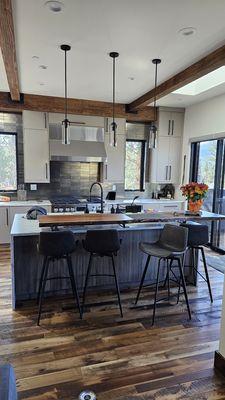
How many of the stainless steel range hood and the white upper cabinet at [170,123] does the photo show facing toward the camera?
2

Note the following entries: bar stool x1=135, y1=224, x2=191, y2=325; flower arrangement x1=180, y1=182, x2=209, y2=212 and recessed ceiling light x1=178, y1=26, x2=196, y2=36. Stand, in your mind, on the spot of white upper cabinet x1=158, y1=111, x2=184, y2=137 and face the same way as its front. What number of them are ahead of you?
3

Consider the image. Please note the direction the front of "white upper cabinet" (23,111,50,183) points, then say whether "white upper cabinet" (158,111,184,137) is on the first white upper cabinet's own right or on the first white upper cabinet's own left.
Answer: on the first white upper cabinet's own left

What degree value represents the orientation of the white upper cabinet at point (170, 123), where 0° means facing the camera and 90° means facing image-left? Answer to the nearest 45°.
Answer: approximately 0°

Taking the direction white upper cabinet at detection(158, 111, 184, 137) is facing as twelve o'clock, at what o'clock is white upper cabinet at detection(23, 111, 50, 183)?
white upper cabinet at detection(23, 111, 50, 183) is roughly at 2 o'clock from white upper cabinet at detection(158, 111, 184, 137).

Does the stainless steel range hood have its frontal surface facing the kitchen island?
yes

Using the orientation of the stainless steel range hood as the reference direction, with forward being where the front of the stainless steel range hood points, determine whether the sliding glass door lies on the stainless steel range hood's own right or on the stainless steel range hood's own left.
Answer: on the stainless steel range hood's own left

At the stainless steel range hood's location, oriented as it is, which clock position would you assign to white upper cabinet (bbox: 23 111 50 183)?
The white upper cabinet is roughly at 3 o'clock from the stainless steel range hood.
